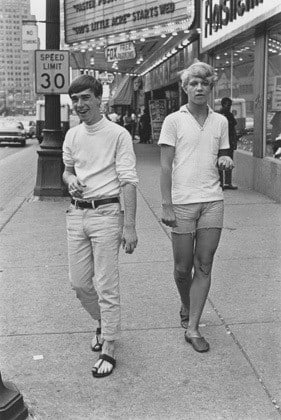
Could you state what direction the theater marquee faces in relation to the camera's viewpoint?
facing the viewer and to the left of the viewer

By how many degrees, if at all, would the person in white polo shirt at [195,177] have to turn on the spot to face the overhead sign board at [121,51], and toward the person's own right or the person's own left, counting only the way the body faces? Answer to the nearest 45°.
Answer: approximately 180°

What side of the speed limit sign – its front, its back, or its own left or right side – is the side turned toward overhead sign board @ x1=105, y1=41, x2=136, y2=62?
back

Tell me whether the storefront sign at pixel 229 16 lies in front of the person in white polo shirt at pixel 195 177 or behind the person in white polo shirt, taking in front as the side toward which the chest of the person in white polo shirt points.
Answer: behind

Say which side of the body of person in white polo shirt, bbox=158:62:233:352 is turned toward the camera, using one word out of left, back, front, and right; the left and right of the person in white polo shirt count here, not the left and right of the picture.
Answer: front

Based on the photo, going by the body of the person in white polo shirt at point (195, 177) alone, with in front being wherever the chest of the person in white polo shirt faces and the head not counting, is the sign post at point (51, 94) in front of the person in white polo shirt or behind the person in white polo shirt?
behind

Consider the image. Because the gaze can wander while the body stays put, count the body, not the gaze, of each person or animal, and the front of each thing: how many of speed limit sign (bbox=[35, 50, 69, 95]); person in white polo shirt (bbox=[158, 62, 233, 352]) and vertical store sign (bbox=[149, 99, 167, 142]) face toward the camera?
3

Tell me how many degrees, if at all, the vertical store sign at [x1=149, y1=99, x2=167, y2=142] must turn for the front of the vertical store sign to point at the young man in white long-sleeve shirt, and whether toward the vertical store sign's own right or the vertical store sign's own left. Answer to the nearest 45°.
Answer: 0° — it already faces them

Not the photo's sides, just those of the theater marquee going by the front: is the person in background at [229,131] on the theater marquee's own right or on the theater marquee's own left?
on the theater marquee's own left
